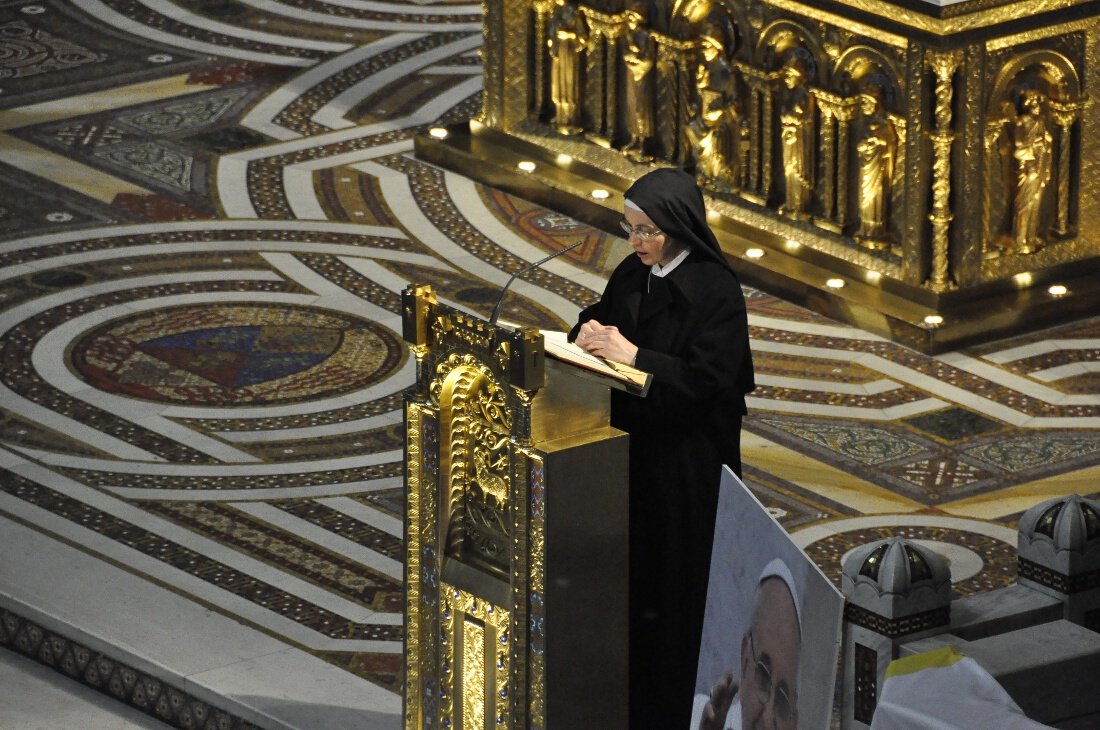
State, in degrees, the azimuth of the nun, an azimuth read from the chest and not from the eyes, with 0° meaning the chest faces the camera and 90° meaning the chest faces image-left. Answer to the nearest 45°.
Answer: approximately 45°

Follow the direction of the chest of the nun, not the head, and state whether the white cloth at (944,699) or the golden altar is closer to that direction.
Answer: the white cloth

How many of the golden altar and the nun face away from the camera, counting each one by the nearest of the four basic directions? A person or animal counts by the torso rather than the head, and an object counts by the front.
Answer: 0

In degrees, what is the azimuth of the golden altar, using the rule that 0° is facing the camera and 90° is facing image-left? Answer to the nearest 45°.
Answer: approximately 45°

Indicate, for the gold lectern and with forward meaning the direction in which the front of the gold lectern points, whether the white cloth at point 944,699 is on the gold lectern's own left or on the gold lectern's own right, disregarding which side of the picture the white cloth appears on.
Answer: on the gold lectern's own left

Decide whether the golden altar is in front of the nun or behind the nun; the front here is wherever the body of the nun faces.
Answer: behind

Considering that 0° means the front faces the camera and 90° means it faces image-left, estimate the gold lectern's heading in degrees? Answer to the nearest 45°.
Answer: approximately 45°
